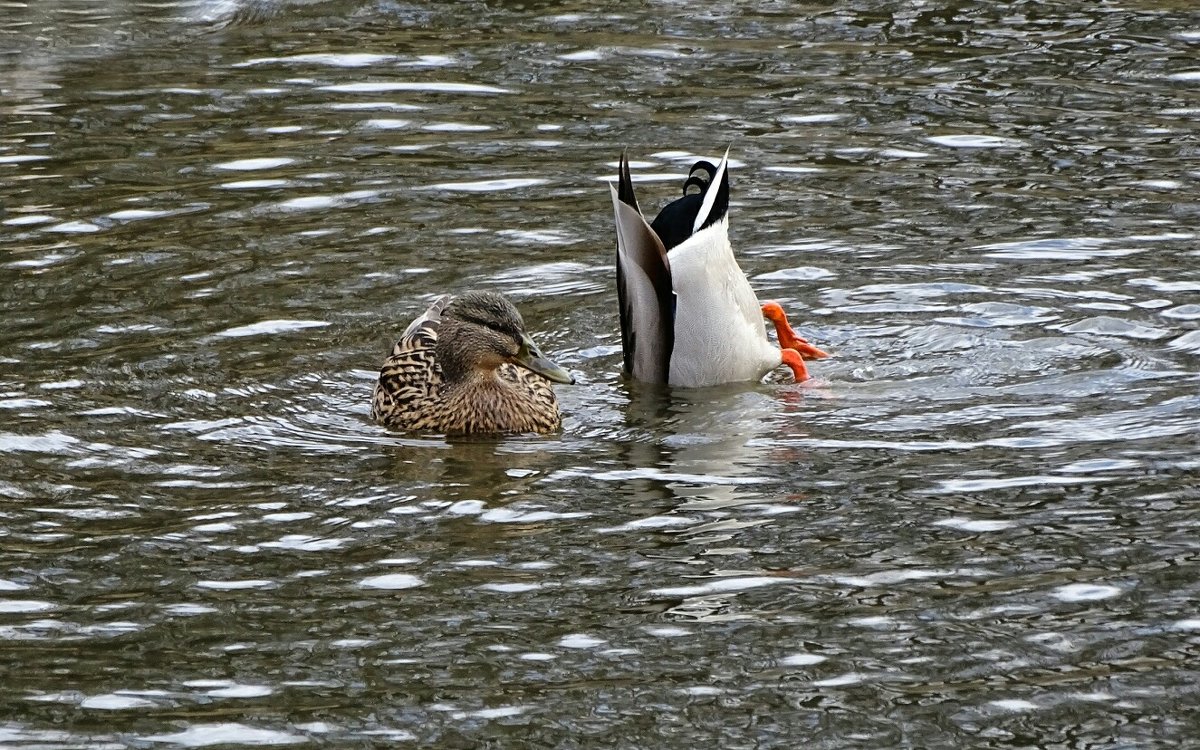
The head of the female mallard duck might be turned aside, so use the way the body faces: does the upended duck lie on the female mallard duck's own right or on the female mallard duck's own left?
on the female mallard duck's own left
